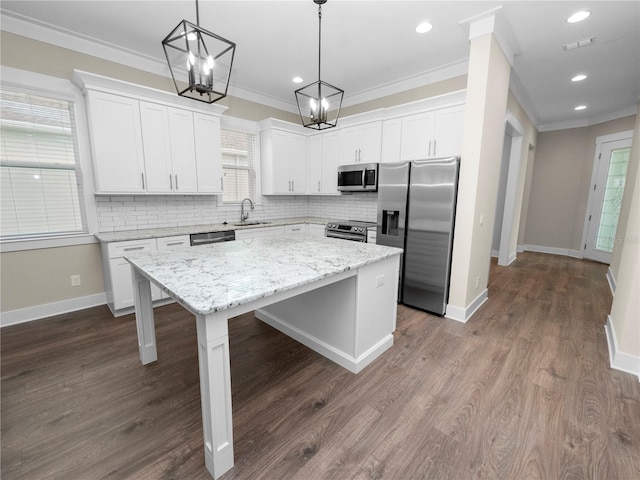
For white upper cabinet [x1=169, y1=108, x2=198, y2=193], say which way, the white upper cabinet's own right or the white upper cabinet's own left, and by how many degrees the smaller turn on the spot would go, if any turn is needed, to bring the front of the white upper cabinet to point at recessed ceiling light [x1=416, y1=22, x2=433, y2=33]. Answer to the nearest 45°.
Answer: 0° — it already faces it

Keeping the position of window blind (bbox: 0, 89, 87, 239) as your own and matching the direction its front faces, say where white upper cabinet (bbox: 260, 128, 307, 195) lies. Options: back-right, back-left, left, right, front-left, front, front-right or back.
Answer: front-left

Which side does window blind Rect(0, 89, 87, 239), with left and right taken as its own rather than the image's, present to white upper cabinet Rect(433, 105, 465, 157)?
front

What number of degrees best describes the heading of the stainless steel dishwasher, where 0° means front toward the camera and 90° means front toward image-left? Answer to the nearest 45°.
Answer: approximately 315°
